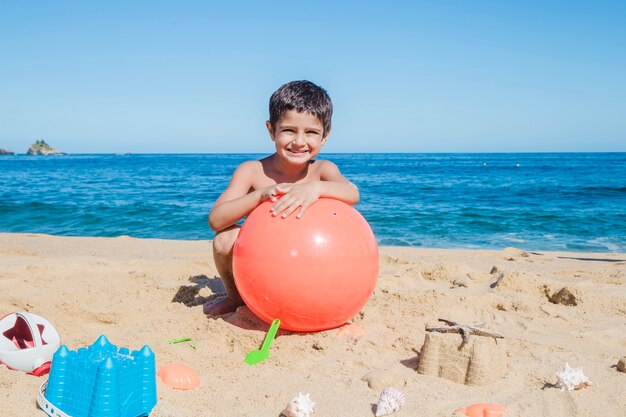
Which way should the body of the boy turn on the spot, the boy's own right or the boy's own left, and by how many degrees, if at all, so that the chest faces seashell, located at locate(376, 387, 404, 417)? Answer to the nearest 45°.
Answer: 0° — they already face it

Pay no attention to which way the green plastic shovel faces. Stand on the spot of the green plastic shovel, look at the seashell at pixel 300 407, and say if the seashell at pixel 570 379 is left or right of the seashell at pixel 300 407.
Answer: left

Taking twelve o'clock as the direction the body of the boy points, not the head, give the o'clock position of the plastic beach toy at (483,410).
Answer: The plastic beach toy is roughly at 11 o'clock from the boy.

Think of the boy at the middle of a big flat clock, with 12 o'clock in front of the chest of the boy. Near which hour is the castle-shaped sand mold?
The castle-shaped sand mold is roughly at 1 o'clock from the boy.

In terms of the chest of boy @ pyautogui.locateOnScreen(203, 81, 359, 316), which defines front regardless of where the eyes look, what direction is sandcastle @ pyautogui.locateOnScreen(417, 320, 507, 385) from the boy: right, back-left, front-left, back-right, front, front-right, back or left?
front-left

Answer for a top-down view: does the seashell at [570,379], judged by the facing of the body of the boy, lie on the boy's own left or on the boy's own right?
on the boy's own left

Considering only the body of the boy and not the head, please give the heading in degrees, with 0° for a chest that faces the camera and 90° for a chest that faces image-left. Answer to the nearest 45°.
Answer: approximately 0°

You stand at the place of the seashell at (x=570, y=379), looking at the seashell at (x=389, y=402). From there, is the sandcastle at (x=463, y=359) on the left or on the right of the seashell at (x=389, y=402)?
right

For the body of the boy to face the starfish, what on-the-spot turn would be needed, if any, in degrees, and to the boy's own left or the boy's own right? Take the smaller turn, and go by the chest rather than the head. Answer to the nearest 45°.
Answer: approximately 45° to the boy's own left

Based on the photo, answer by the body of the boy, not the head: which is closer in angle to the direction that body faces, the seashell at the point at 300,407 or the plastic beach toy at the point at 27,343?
the seashell
